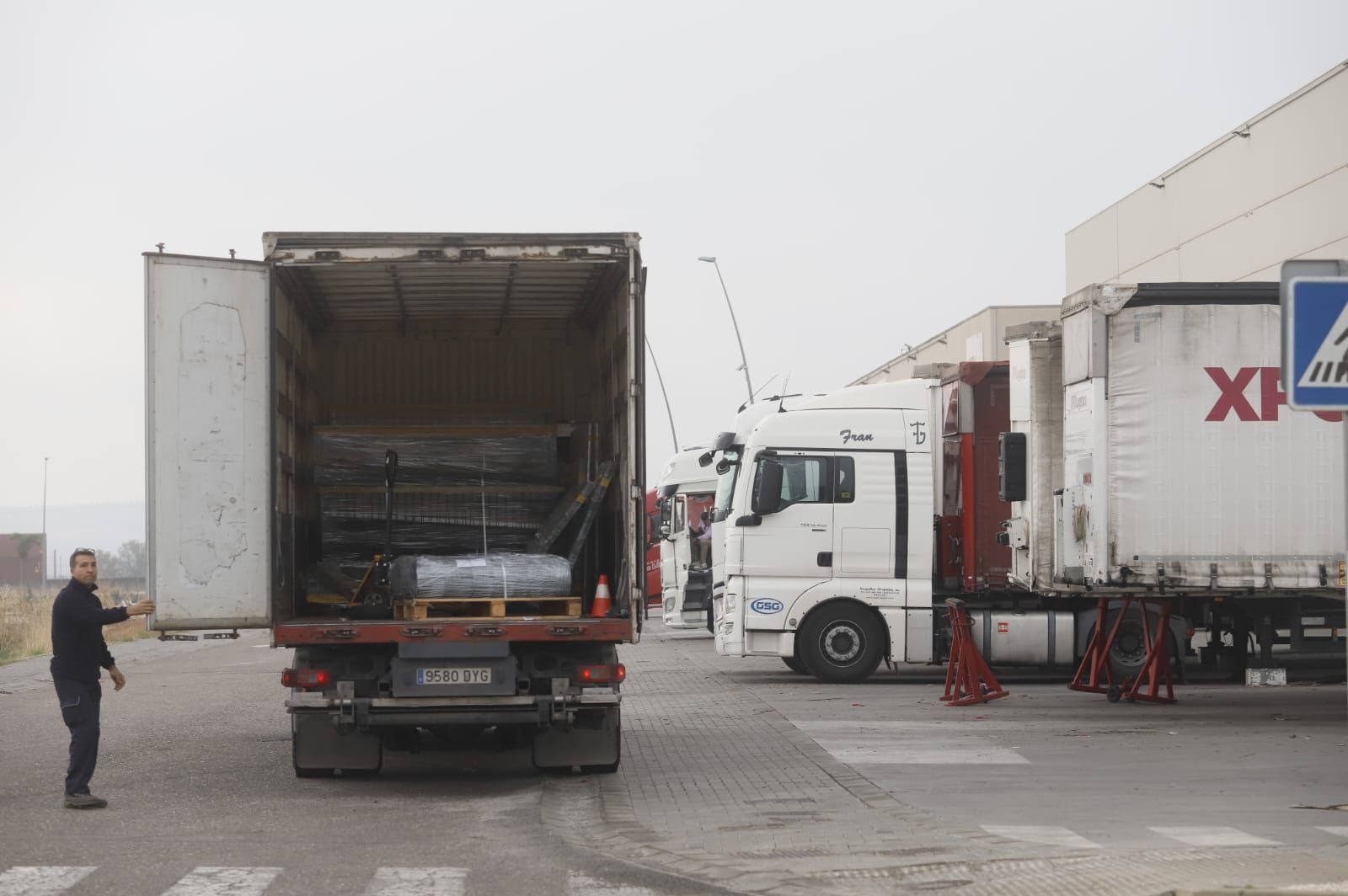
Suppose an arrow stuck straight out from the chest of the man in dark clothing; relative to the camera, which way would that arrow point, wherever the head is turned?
to the viewer's right

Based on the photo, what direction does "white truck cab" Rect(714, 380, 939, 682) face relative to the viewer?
to the viewer's left

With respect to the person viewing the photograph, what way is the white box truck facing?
facing away from the viewer

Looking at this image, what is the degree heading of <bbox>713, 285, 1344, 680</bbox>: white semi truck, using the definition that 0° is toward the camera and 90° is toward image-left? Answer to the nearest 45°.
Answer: approximately 90°

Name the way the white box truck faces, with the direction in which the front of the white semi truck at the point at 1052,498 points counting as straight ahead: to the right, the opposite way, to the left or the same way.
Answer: to the right

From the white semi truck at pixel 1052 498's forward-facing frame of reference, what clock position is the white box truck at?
The white box truck is roughly at 10 o'clock from the white semi truck.

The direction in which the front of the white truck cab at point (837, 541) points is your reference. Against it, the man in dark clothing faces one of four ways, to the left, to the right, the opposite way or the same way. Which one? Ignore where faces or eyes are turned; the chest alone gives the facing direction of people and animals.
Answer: the opposite way

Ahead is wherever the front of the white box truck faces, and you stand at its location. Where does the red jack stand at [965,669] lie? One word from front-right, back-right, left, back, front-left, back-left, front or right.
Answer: front-right

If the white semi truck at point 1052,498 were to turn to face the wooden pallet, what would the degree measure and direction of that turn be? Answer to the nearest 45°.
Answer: approximately 45° to its left

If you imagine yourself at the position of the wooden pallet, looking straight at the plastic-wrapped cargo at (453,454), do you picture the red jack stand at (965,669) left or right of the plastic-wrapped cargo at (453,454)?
right
